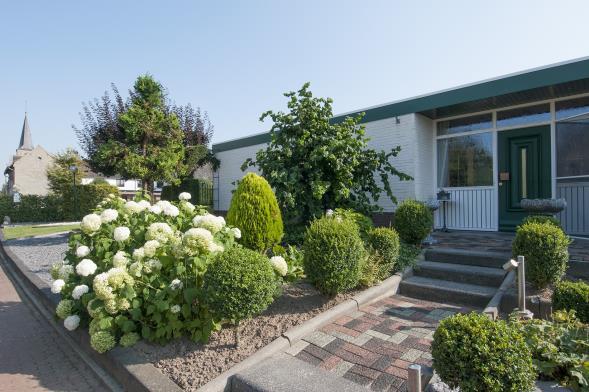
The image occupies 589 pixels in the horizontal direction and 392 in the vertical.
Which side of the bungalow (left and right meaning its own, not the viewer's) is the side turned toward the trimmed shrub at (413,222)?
front

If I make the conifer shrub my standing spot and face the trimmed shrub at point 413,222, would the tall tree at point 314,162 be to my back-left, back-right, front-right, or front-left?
front-left

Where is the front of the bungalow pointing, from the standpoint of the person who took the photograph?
facing the viewer and to the left of the viewer

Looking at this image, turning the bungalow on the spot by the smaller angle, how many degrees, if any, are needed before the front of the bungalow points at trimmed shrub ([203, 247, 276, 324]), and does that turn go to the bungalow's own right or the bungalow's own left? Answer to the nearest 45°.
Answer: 0° — it already faces it

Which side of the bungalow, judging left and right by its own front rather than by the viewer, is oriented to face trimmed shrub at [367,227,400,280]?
front

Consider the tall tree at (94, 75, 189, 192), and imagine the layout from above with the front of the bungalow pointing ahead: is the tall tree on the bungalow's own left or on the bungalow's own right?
on the bungalow's own right

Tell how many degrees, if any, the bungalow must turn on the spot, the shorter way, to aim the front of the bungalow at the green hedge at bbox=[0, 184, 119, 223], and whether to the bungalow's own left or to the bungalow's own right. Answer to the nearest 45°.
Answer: approximately 45° to the bungalow's own right

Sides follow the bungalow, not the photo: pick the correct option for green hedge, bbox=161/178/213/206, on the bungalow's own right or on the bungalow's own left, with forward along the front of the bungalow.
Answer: on the bungalow's own right

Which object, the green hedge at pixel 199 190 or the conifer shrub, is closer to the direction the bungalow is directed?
the conifer shrub

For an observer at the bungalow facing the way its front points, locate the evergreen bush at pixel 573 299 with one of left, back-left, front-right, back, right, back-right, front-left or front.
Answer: front-left

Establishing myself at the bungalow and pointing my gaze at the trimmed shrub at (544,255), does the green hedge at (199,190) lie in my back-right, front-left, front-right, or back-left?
back-right
